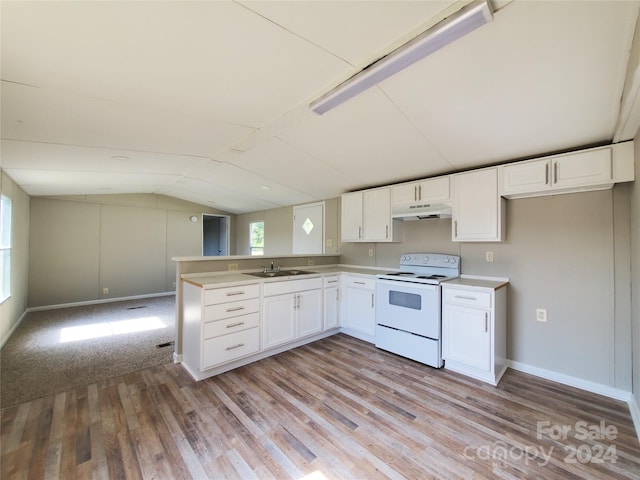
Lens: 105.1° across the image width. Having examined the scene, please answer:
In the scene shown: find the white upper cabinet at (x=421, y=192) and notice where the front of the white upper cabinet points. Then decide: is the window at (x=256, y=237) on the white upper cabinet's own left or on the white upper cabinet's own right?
on the white upper cabinet's own right

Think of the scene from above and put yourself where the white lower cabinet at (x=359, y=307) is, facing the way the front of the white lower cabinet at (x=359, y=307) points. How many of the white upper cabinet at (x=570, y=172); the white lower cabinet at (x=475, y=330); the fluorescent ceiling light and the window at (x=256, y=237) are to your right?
1

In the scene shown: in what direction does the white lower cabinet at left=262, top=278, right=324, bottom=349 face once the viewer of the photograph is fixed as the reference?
facing the viewer and to the right of the viewer

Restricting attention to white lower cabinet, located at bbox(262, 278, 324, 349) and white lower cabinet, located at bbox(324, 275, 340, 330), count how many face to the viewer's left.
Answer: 0

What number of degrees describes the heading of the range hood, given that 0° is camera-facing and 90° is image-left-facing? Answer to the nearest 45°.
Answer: approximately 45°

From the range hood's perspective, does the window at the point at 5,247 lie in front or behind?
in front

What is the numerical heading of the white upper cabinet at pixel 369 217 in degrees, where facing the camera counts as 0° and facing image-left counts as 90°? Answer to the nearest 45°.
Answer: approximately 45°
